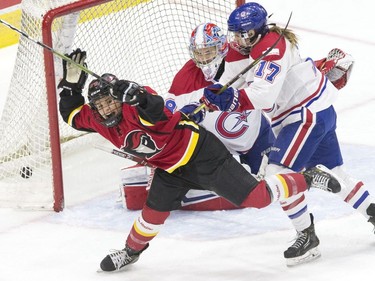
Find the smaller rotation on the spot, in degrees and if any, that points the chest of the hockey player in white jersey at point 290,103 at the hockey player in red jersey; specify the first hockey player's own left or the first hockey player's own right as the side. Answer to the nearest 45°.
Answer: approximately 45° to the first hockey player's own left

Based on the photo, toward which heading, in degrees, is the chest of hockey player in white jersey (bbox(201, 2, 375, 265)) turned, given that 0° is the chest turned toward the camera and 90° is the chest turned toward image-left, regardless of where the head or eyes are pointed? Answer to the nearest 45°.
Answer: approximately 90°

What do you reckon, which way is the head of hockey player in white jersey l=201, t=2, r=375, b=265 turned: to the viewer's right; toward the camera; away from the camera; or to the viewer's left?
to the viewer's left
